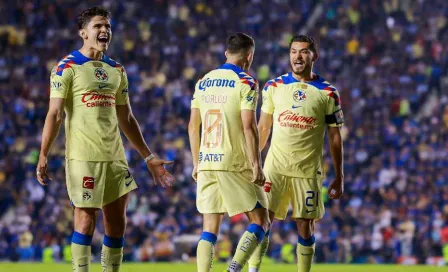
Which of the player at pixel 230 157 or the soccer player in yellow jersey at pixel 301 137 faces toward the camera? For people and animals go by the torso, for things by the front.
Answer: the soccer player in yellow jersey

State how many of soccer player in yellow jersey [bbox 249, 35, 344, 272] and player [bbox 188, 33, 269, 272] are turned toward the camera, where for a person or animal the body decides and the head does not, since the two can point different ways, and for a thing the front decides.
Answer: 1

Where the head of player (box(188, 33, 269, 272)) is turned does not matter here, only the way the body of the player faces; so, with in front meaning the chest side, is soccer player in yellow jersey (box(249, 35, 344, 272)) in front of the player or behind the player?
in front

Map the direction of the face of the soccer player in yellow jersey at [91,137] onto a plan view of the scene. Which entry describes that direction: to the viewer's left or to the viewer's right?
to the viewer's right

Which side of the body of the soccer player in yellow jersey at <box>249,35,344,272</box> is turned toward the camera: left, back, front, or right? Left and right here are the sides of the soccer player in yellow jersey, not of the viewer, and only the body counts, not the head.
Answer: front

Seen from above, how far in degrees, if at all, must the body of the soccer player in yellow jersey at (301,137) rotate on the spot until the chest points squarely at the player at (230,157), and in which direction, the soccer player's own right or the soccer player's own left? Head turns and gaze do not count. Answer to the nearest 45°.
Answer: approximately 45° to the soccer player's own right

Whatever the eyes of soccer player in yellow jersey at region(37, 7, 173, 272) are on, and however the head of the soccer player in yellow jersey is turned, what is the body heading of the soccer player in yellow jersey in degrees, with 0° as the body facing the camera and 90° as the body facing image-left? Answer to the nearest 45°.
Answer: approximately 315°

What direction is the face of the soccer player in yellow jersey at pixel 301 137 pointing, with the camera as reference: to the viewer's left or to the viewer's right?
to the viewer's left

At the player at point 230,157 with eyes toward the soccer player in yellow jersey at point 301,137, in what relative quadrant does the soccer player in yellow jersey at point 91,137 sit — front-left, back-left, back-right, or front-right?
back-left

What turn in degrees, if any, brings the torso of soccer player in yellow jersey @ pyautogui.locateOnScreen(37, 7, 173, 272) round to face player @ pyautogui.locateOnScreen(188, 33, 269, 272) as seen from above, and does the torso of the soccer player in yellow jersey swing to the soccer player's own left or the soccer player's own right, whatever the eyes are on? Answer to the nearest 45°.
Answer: approximately 45° to the soccer player's own left

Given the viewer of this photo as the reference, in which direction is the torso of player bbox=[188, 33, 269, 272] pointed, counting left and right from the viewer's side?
facing away from the viewer and to the right of the viewer

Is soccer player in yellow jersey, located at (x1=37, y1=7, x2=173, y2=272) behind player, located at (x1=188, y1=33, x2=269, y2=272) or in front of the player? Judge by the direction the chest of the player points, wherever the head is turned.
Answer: behind

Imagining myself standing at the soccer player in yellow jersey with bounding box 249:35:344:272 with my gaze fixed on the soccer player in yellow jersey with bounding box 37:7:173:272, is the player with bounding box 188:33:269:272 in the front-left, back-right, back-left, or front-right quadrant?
front-left
